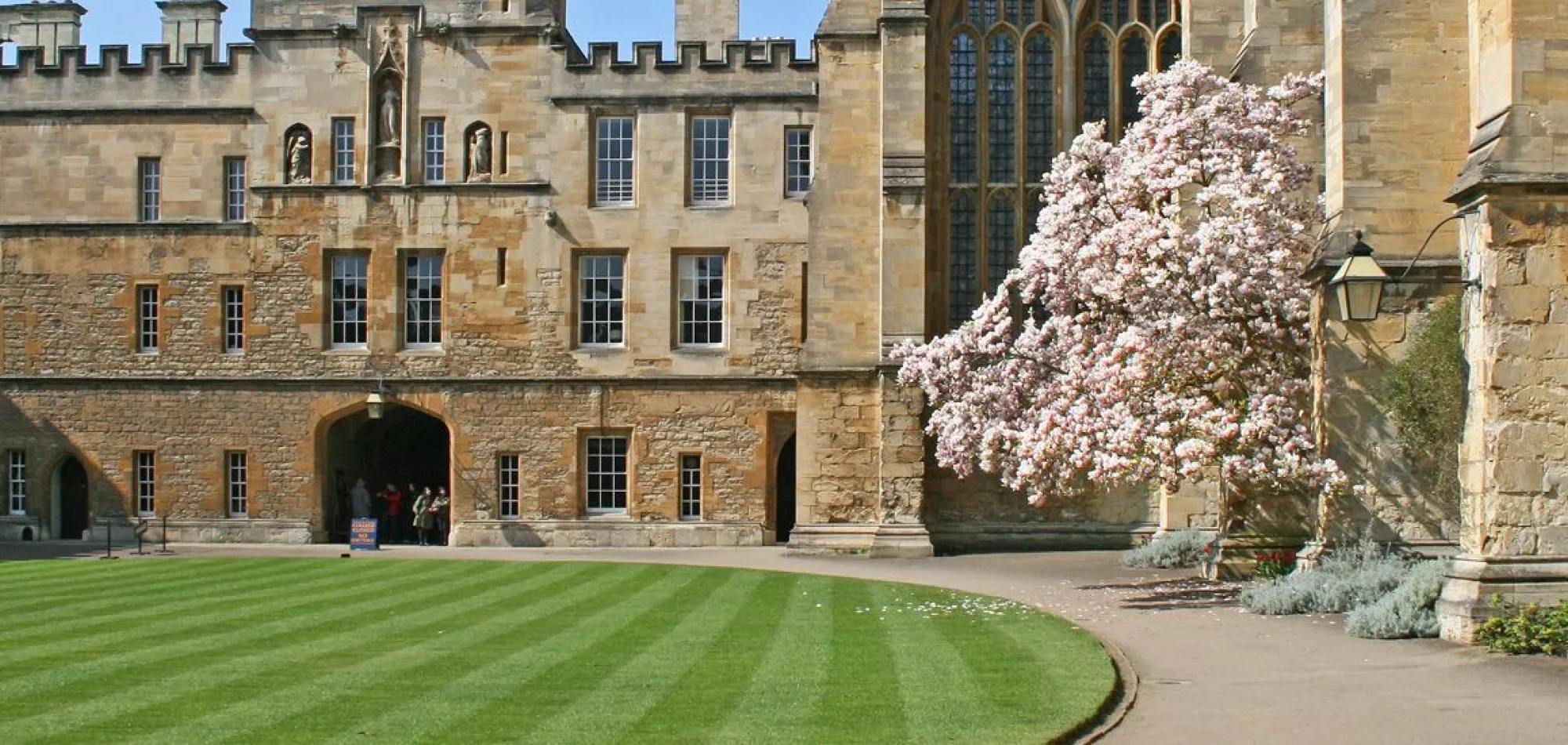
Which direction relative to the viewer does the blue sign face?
toward the camera

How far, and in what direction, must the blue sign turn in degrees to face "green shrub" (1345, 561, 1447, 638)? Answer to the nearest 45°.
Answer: approximately 45° to its left

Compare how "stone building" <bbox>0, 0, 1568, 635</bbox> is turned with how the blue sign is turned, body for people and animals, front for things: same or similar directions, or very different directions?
same or similar directions

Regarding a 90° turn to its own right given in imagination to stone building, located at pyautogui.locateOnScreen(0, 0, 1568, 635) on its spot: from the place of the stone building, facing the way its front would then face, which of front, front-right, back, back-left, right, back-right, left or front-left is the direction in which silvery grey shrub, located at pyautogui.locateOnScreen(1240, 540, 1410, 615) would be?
back-left

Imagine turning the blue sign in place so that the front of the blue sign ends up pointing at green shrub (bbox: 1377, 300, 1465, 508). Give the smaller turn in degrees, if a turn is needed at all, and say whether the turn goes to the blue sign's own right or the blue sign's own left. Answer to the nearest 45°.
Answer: approximately 45° to the blue sign's own left

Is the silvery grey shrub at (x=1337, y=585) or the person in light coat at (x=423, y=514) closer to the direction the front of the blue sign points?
the silvery grey shrub

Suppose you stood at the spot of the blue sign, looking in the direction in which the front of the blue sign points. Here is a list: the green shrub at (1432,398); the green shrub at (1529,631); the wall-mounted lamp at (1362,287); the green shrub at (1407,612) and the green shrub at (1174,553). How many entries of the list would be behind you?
0

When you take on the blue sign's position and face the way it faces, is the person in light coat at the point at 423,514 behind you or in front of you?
behind

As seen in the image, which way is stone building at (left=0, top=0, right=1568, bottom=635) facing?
toward the camera

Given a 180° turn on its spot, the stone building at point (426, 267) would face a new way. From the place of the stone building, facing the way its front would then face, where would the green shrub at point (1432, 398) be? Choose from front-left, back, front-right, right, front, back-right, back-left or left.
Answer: back-right

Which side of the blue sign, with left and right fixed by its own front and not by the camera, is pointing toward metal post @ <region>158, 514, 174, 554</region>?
right

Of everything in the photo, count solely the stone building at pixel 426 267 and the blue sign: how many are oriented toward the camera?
2
